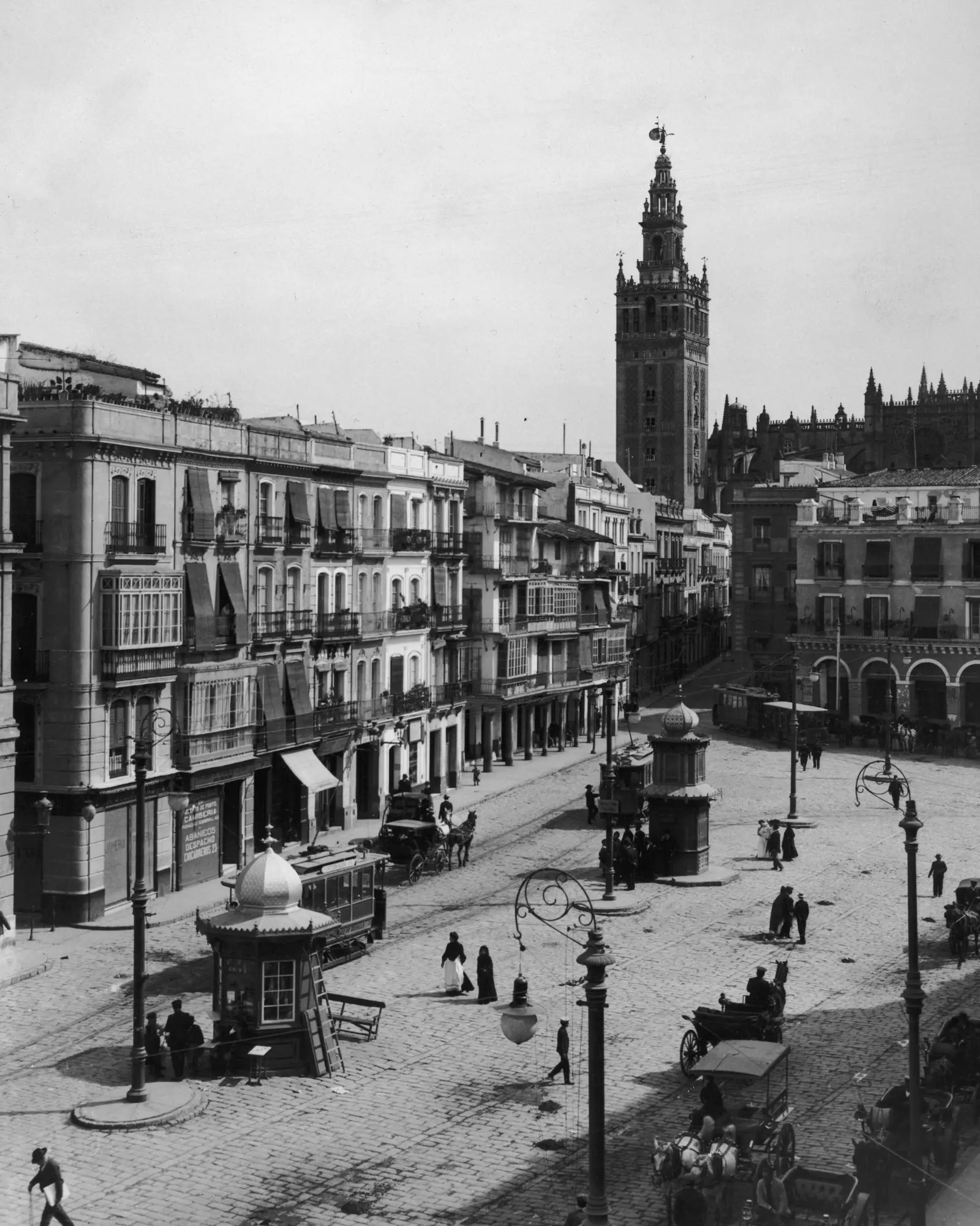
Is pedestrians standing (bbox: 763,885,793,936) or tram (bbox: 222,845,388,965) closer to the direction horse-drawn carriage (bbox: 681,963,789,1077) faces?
the pedestrians standing

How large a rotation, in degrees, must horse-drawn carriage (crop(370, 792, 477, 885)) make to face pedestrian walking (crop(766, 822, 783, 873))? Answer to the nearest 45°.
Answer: approximately 45° to its right

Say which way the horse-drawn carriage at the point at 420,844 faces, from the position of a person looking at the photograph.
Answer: facing away from the viewer and to the right of the viewer

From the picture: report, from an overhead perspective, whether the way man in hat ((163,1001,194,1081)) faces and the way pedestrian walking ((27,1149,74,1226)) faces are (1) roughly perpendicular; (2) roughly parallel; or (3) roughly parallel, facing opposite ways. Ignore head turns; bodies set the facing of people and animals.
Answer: roughly perpendicular

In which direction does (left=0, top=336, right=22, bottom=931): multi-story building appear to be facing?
to the viewer's right

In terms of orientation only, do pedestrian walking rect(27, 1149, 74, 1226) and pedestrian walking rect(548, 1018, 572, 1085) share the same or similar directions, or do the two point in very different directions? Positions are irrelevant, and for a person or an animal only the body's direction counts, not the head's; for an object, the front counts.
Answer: very different directions
